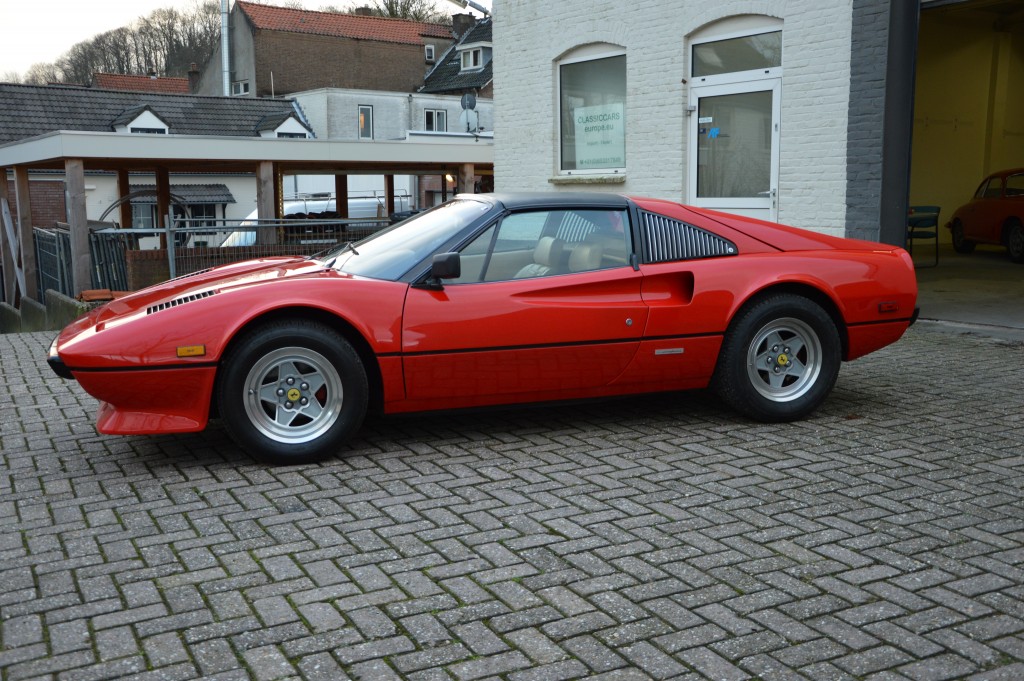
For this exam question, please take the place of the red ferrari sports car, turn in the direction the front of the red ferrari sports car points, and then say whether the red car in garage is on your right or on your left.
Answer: on your right

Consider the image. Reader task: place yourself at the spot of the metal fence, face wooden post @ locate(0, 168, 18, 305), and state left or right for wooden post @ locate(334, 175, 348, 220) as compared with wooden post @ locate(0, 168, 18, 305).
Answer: right

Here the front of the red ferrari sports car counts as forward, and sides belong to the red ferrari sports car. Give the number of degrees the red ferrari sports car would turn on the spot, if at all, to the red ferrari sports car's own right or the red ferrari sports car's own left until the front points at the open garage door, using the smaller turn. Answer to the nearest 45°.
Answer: approximately 135° to the red ferrari sports car's own right

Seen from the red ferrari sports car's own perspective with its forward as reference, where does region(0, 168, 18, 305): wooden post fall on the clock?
The wooden post is roughly at 2 o'clock from the red ferrari sports car.

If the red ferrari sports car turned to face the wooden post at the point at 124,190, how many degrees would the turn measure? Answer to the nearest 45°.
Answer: approximately 45° to its right

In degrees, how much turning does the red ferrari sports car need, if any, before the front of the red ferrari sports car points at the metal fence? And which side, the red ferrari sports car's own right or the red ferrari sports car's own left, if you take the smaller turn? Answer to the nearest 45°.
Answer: approximately 45° to the red ferrari sports car's own right

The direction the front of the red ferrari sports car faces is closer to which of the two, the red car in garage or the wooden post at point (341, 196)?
the wooden post

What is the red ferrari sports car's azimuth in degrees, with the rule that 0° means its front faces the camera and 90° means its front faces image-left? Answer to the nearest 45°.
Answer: approximately 90°

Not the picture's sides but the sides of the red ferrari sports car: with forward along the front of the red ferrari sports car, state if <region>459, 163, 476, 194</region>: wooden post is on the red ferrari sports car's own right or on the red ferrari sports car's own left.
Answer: on the red ferrari sports car's own right

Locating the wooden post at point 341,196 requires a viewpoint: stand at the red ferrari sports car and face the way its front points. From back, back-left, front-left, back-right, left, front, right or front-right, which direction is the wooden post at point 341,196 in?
right

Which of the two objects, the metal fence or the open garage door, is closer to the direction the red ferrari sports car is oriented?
the metal fence
